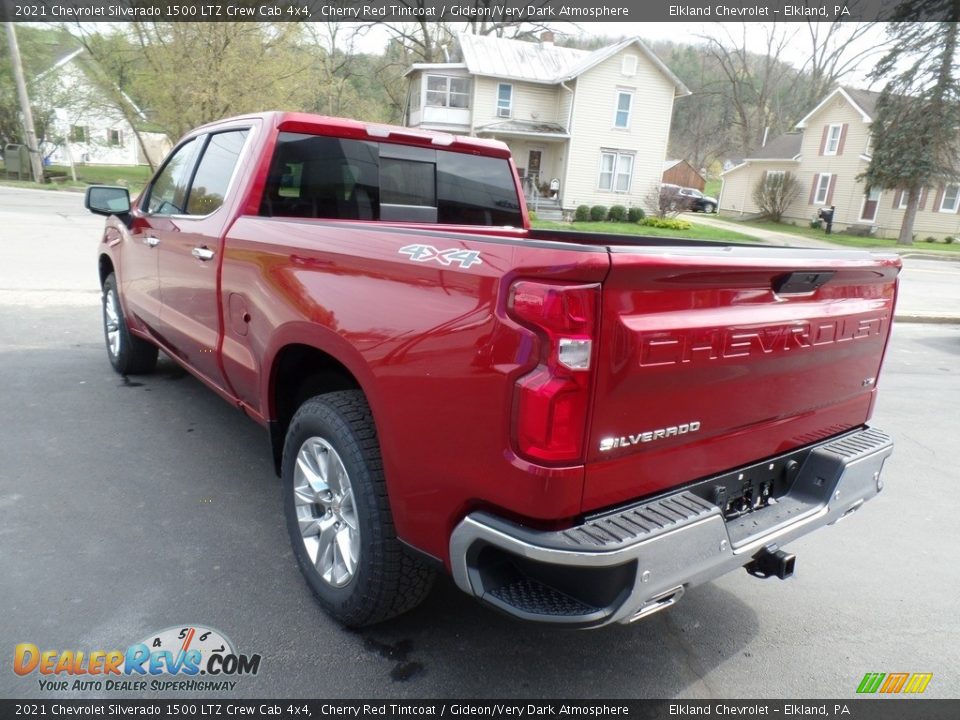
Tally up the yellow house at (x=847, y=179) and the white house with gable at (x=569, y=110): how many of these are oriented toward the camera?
2

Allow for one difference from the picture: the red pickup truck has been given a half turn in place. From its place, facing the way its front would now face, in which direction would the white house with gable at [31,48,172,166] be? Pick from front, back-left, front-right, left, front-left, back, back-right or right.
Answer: back

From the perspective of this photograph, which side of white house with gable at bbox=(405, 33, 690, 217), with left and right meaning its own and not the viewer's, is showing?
front

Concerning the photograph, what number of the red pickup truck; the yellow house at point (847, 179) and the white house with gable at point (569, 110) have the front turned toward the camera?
2

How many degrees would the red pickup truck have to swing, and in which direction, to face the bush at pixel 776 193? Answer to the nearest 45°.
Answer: approximately 45° to its right

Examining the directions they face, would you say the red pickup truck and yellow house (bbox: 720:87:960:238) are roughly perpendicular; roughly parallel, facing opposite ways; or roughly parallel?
roughly perpendicular

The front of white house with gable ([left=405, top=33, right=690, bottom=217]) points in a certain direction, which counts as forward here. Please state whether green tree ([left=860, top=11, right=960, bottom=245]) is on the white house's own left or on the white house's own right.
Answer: on the white house's own left

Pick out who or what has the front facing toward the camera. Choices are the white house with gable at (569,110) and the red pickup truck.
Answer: the white house with gable

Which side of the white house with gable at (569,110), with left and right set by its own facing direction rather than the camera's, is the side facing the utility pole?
right

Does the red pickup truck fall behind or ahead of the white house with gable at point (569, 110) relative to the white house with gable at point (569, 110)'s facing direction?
ahead

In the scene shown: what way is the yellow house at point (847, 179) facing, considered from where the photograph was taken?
facing the viewer

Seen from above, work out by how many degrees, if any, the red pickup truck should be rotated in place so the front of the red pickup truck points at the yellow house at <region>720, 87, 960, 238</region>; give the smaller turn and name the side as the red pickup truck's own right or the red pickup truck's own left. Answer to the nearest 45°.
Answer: approximately 90° to the red pickup truck's own right

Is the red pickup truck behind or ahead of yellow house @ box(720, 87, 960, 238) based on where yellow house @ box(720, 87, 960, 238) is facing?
ahead

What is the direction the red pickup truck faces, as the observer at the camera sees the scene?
facing away from the viewer and to the left of the viewer

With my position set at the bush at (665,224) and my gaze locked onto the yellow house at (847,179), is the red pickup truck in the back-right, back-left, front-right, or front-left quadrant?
back-right

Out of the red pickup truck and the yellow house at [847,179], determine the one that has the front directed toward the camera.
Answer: the yellow house

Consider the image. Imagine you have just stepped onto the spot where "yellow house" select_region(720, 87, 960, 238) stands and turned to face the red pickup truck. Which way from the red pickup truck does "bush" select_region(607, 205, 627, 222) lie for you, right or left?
right

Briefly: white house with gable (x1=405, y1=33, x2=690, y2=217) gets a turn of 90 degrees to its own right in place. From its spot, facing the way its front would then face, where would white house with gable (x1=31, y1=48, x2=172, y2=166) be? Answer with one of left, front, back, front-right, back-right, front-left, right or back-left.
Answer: front

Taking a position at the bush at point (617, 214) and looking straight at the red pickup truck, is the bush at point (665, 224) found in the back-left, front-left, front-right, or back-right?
front-left
